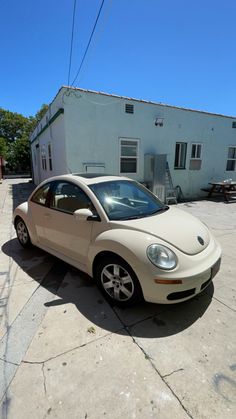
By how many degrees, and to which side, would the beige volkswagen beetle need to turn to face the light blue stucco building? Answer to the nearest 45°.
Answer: approximately 135° to its left

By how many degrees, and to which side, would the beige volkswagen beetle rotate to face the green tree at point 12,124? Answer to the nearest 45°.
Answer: approximately 180°

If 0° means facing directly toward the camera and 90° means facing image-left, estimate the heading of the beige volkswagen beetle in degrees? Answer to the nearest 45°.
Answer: approximately 315°

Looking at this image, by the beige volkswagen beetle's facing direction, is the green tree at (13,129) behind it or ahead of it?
behind

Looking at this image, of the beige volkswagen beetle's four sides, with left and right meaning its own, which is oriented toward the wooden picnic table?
left
